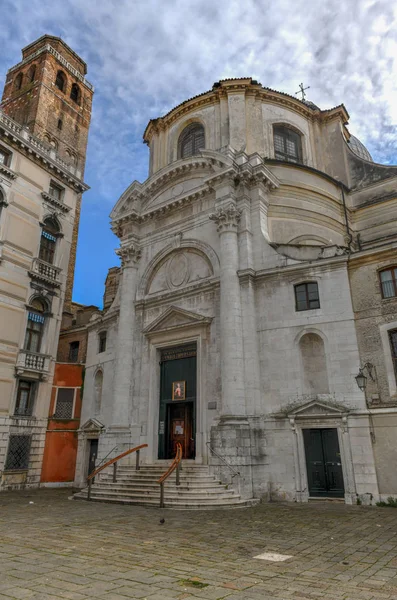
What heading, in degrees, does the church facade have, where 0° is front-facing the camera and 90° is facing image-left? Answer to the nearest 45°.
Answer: approximately 45°

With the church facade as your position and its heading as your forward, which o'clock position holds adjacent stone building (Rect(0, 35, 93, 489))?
The adjacent stone building is roughly at 2 o'clock from the church facade.
